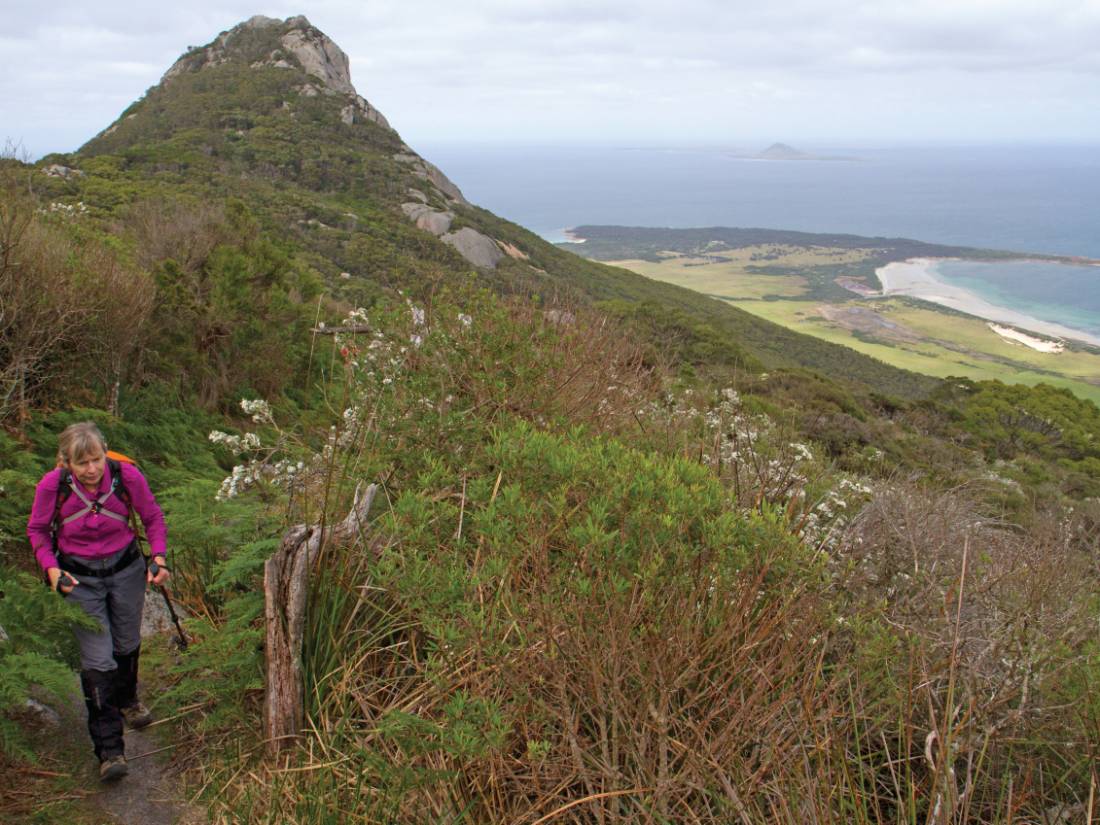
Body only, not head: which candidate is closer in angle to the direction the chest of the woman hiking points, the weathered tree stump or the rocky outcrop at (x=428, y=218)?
the weathered tree stump

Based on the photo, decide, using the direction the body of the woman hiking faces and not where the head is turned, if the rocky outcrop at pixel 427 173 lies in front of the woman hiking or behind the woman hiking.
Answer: behind

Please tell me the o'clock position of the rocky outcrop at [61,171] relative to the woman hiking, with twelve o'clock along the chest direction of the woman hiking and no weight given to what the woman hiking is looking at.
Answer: The rocky outcrop is roughly at 6 o'clock from the woman hiking.

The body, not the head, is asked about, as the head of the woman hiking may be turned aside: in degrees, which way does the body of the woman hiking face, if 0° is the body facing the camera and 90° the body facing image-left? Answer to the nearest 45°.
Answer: approximately 0°

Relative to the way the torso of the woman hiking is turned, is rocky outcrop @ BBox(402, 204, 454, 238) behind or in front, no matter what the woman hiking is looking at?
behind
